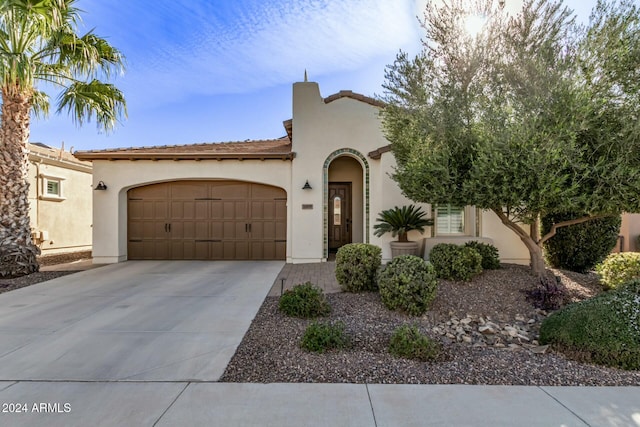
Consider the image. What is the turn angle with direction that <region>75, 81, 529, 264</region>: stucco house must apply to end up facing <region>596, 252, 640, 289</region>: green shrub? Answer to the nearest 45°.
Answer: approximately 45° to its left

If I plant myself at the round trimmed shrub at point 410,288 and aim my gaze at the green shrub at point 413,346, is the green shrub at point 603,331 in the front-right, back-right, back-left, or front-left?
front-left

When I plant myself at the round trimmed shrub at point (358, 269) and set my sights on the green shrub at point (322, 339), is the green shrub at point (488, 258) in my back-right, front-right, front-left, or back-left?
back-left

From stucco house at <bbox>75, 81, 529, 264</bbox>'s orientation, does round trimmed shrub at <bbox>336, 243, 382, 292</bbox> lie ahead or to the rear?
ahead

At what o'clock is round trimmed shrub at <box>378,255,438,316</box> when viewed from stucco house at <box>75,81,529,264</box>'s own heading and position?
The round trimmed shrub is roughly at 11 o'clock from the stucco house.

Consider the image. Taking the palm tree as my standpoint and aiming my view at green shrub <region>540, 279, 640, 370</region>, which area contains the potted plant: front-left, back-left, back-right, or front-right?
front-left

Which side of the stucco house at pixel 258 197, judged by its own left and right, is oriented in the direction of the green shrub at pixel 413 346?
front

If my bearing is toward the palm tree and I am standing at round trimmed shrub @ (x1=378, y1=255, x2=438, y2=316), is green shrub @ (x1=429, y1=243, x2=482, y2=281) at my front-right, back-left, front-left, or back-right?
back-right

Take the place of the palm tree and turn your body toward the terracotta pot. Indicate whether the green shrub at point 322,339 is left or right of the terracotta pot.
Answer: right

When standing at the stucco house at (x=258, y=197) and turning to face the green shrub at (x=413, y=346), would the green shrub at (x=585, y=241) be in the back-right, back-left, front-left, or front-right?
front-left

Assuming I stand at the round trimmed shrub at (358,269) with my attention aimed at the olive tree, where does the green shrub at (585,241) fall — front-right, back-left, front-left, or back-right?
front-left

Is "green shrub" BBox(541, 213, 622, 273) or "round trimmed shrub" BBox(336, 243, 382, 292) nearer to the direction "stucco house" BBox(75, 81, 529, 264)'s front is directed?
the round trimmed shrub

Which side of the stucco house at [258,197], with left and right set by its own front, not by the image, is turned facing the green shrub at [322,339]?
front

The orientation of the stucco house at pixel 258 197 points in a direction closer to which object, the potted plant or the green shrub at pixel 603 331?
the green shrub

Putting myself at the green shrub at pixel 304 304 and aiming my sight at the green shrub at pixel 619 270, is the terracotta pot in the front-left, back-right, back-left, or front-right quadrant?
front-left

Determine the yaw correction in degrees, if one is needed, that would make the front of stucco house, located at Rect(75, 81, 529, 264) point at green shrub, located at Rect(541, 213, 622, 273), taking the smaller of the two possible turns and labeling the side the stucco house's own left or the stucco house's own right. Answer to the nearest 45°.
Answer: approximately 90° to the stucco house's own left

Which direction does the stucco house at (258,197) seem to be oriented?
toward the camera

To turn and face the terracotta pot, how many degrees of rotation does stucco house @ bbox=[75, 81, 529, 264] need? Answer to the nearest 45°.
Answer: approximately 45° to its left
